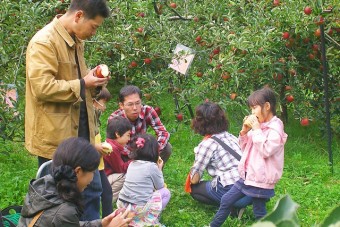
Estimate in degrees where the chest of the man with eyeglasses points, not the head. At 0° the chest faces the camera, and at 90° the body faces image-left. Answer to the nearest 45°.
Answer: approximately 0°

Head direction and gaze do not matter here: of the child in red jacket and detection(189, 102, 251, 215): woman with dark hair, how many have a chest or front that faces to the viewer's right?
1

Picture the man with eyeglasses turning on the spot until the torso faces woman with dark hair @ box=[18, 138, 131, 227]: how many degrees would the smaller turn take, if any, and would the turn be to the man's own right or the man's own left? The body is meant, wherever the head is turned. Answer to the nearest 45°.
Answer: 0° — they already face them

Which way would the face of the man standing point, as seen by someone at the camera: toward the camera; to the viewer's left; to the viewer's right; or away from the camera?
to the viewer's right

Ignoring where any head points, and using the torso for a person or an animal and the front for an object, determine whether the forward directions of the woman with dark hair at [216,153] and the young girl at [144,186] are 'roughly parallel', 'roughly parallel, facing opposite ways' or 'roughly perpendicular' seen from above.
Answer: roughly perpendicular

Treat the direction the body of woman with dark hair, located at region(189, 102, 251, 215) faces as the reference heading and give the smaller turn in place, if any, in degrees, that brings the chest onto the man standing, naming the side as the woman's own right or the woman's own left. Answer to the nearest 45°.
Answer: approximately 90° to the woman's own left
